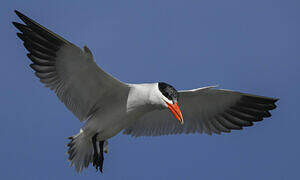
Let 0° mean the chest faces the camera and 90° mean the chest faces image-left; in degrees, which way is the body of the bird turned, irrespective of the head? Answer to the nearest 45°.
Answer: approximately 315°
